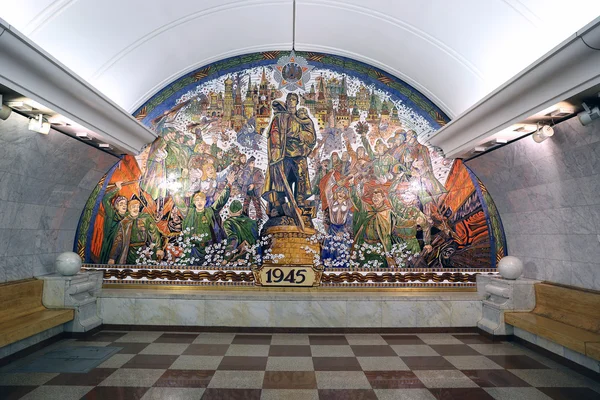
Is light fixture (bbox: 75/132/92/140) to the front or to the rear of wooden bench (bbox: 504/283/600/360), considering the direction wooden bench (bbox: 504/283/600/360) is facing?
to the front

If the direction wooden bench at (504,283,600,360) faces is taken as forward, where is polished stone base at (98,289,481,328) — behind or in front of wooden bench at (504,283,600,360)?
in front

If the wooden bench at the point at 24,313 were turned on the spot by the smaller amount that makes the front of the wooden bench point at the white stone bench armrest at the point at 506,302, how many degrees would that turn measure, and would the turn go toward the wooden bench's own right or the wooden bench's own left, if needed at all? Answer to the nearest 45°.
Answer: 0° — it already faces it

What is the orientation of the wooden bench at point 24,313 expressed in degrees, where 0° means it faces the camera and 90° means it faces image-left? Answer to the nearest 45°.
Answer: approximately 315°

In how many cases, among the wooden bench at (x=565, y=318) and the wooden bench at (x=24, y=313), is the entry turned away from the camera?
0

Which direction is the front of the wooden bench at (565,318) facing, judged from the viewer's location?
facing the viewer and to the left of the viewer

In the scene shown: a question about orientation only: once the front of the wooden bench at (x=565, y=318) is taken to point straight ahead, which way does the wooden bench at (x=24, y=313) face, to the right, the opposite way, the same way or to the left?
the opposite way

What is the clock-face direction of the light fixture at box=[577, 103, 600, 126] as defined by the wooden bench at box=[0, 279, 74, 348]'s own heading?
The light fixture is roughly at 12 o'clock from the wooden bench.
